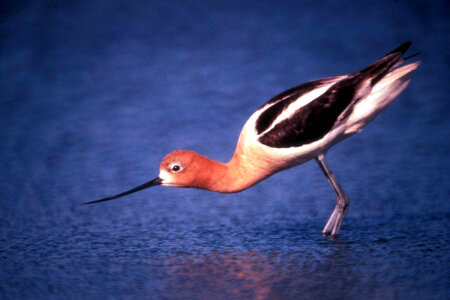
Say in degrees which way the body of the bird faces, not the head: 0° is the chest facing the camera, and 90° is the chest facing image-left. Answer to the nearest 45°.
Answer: approximately 90°
